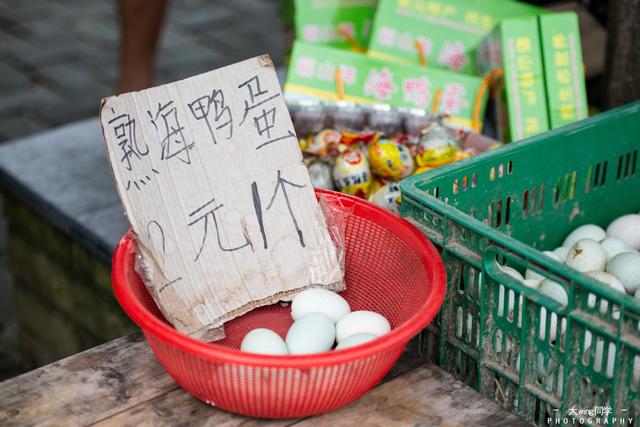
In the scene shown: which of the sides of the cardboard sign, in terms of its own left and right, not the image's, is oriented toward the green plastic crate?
left

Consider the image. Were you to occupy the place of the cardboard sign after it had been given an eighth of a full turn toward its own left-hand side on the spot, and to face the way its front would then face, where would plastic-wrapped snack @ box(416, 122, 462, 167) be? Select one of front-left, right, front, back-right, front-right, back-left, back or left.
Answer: left

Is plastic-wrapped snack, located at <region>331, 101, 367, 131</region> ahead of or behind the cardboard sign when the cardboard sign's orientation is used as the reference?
behind

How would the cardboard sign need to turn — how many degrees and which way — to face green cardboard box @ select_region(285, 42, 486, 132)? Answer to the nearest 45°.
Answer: approximately 135° to its left

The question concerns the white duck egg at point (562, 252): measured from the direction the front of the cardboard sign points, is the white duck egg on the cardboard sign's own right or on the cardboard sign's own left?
on the cardboard sign's own left

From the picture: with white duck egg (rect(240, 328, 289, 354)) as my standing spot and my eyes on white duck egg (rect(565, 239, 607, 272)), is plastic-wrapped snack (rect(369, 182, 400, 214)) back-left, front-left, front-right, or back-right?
front-left

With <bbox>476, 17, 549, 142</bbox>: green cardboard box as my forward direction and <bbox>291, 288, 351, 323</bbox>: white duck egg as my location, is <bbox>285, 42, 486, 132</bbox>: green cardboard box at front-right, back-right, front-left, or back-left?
front-left

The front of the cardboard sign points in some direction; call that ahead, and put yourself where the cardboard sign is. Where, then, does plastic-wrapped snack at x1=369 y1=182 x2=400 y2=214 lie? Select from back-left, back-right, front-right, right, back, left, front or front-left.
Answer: back-left

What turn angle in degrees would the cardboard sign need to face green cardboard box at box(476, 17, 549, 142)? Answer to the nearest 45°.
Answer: approximately 135° to its left

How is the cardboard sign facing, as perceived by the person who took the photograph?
facing the viewer

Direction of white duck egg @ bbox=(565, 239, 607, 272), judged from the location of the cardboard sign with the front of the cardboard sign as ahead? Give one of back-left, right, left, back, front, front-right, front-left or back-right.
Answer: left

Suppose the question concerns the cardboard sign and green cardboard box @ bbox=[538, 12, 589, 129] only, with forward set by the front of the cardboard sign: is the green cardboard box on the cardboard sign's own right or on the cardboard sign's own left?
on the cardboard sign's own left

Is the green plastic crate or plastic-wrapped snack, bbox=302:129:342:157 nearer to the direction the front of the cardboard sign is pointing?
the green plastic crate
